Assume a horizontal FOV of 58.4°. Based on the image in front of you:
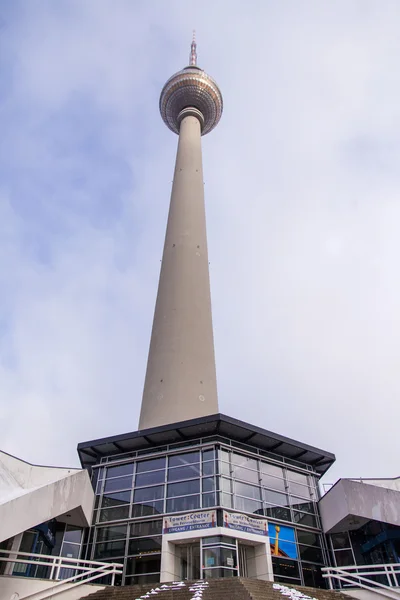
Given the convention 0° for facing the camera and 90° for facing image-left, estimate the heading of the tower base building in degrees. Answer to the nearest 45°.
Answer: approximately 0°
